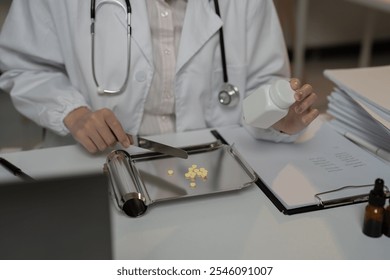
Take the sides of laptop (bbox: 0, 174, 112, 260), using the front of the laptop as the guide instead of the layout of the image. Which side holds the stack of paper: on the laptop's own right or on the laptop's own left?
on the laptop's own right

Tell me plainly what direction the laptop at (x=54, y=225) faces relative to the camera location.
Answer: facing away from the viewer

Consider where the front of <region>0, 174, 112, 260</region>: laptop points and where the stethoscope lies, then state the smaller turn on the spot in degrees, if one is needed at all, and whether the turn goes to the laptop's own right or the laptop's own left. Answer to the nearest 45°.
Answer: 0° — it already faces it
